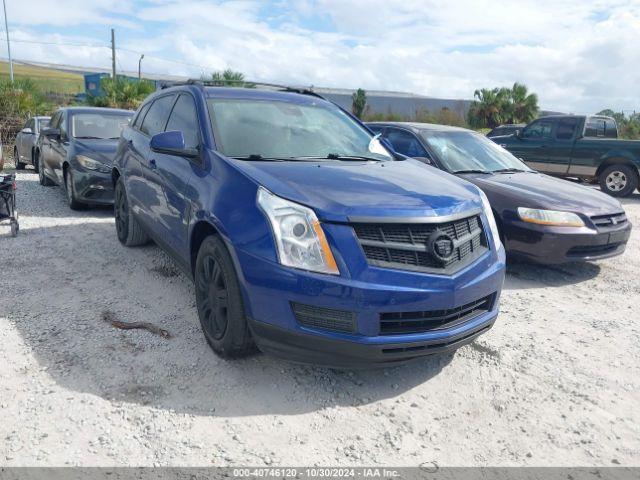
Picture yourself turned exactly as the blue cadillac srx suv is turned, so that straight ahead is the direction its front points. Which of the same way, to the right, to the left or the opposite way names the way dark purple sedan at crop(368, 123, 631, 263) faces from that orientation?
the same way

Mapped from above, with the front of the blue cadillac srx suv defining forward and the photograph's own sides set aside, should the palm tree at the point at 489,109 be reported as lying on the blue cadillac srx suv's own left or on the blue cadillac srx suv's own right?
on the blue cadillac srx suv's own left

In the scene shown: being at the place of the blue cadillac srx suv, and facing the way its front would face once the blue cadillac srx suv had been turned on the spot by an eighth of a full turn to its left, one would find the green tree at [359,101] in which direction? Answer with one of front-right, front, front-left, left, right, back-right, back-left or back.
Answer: left

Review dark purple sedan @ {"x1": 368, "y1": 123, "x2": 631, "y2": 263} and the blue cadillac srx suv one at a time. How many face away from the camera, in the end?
0

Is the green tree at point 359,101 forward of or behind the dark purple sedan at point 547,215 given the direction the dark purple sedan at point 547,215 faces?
behind

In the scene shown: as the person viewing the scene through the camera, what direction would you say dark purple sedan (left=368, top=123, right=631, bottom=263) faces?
facing the viewer and to the right of the viewer
